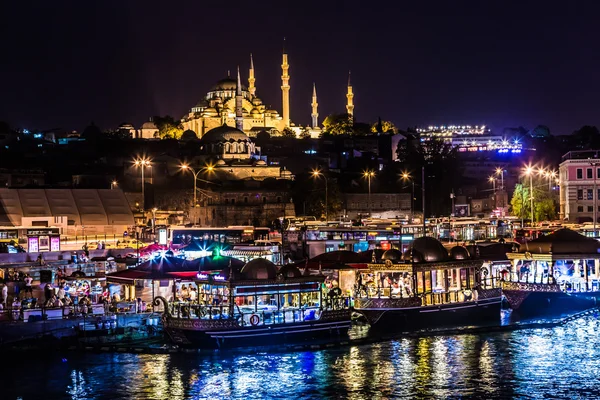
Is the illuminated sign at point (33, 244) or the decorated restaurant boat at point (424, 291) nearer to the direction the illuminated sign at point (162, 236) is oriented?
the decorated restaurant boat

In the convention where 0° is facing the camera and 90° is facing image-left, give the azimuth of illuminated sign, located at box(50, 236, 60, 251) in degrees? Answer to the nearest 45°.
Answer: approximately 0°

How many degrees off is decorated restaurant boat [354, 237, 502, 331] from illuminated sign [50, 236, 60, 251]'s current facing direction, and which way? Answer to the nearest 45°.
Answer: approximately 45° to its left

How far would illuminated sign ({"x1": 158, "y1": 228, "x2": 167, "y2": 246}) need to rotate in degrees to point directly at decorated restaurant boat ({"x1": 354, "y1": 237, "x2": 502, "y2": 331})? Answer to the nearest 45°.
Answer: approximately 45° to its left

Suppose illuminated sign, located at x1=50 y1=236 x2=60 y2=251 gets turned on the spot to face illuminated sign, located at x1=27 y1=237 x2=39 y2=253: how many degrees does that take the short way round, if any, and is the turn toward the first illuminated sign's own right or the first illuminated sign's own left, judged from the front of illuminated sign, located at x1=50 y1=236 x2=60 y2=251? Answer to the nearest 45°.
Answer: approximately 45° to the first illuminated sign's own right

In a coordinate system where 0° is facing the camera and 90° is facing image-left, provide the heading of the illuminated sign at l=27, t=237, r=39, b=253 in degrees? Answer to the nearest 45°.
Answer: approximately 0°

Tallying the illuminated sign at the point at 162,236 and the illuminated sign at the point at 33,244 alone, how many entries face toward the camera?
2
